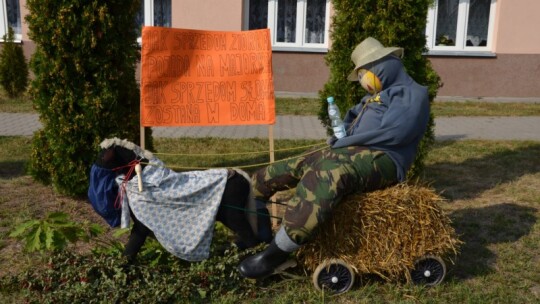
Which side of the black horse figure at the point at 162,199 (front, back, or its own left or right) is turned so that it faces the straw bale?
back

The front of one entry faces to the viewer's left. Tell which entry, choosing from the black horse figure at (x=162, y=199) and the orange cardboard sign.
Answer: the black horse figure

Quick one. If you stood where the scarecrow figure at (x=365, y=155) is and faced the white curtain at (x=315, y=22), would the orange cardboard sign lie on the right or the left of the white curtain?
left

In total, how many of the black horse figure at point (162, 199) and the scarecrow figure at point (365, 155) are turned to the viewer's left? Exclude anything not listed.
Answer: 2

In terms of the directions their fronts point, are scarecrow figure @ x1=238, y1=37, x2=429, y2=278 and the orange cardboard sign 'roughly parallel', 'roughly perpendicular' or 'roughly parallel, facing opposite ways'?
roughly perpendicular

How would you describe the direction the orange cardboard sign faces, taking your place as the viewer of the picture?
facing the viewer

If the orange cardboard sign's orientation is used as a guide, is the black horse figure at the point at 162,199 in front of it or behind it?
in front

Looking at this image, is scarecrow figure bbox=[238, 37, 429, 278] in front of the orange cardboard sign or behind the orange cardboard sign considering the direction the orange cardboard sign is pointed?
in front

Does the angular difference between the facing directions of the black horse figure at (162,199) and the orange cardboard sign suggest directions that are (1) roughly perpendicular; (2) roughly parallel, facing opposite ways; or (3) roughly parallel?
roughly perpendicular

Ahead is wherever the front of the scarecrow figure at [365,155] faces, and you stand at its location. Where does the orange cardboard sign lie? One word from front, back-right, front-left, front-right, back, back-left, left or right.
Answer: front-right

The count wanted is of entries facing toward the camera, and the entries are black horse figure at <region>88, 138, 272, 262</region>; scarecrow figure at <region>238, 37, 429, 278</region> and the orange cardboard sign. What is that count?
1

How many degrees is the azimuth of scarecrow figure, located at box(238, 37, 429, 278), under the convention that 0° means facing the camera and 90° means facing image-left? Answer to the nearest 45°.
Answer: approximately 90°

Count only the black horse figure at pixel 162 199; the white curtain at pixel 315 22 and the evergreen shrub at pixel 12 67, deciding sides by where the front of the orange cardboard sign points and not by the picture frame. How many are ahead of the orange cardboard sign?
1

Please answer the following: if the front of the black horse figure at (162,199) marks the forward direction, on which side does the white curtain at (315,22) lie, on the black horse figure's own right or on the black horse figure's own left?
on the black horse figure's own right

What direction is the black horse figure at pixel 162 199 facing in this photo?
to the viewer's left
